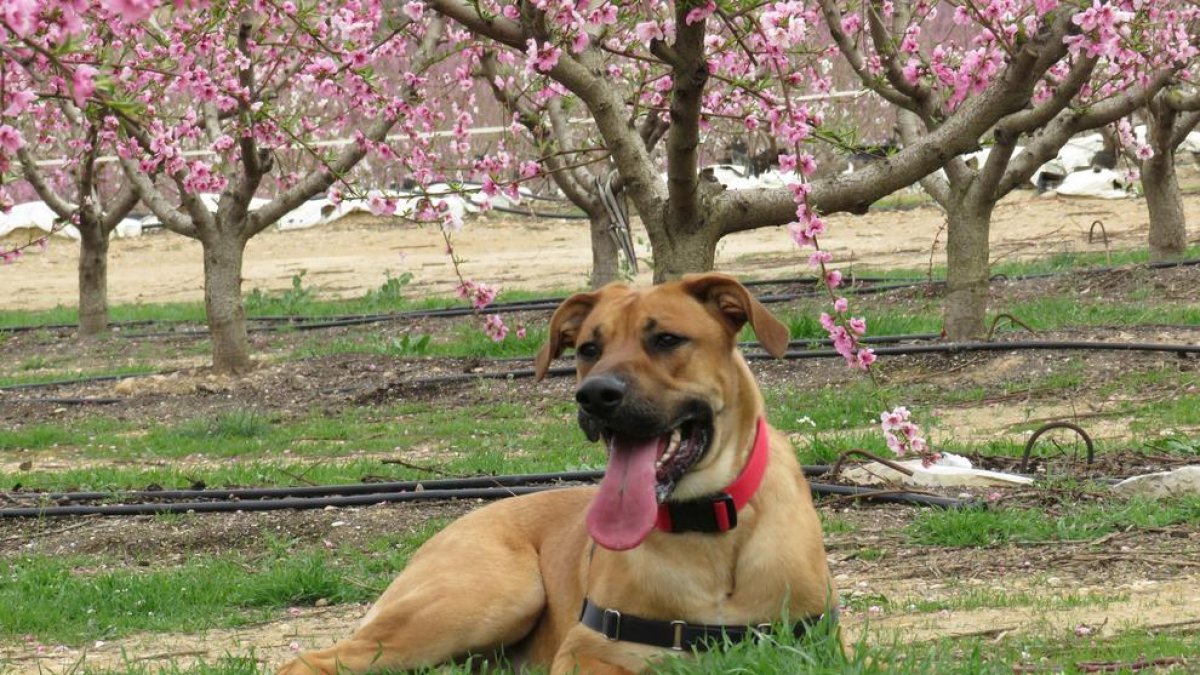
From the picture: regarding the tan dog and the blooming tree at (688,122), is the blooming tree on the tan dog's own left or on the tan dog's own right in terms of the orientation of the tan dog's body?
on the tan dog's own left

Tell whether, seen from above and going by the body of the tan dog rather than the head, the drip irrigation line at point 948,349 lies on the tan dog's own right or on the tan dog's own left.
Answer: on the tan dog's own left

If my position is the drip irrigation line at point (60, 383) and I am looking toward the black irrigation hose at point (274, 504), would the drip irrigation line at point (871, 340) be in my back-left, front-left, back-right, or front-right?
front-left

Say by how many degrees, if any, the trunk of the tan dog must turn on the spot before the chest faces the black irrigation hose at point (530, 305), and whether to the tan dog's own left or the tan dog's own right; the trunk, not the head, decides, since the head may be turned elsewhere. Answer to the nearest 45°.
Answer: approximately 135° to the tan dog's own left

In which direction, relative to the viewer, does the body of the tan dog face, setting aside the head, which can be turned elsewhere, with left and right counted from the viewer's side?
facing the viewer and to the right of the viewer

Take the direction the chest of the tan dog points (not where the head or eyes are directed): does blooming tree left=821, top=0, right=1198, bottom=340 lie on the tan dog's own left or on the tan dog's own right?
on the tan dog's own left

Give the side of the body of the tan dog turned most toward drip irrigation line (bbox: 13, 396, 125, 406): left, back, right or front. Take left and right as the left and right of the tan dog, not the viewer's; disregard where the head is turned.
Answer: back

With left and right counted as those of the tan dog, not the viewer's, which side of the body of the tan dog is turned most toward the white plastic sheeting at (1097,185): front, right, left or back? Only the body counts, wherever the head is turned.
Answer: left

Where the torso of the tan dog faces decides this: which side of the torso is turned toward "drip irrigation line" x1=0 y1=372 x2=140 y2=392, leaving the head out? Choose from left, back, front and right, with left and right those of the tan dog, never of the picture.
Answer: back
